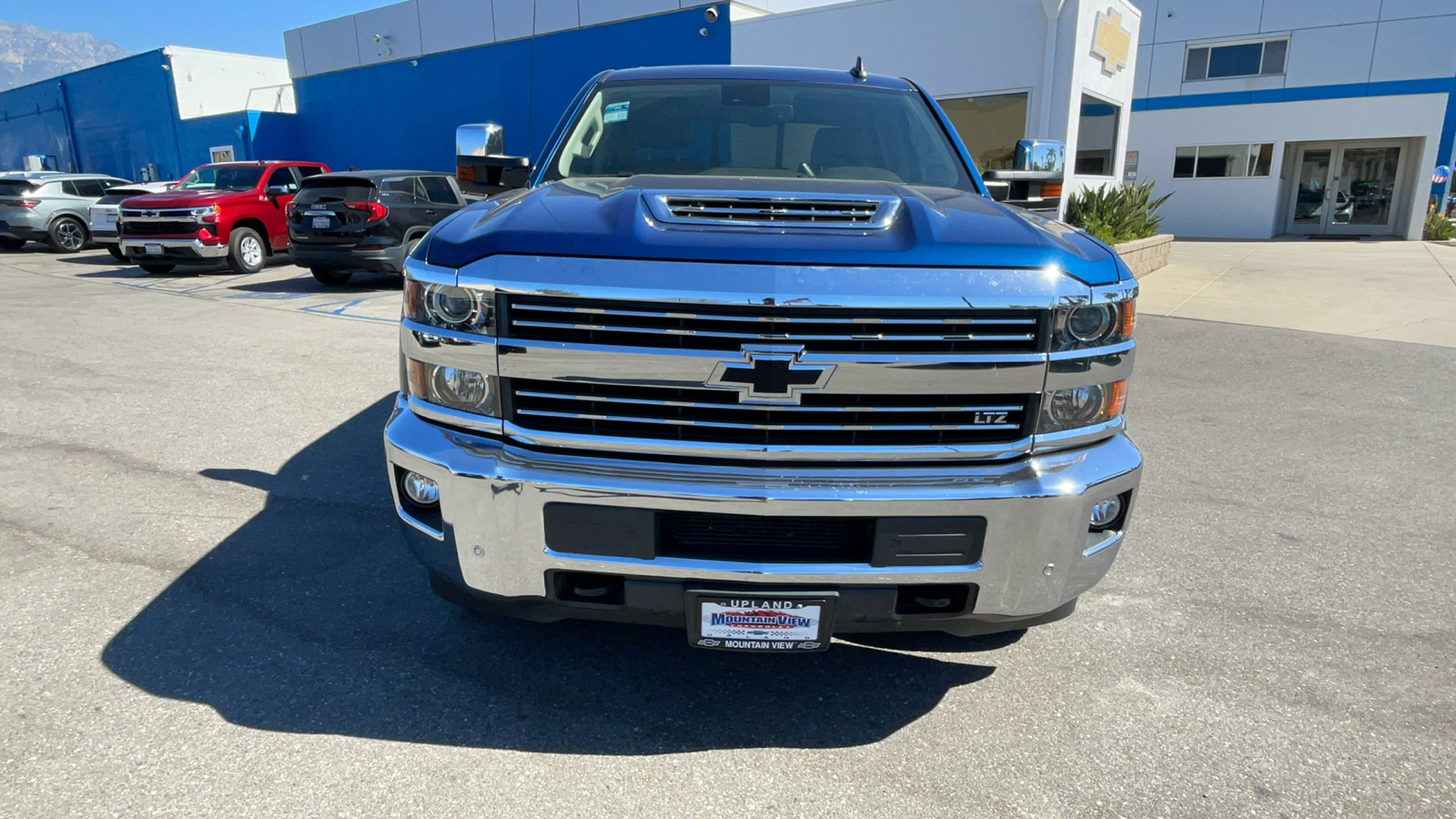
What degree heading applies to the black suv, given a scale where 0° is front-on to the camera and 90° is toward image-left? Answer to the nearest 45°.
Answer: approximately 225°

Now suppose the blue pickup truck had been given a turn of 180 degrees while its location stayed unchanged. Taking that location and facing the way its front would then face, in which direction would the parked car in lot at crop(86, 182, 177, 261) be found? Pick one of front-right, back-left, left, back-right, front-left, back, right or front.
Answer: front-left

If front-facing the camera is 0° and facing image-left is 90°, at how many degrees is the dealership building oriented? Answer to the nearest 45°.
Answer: approximately 0°

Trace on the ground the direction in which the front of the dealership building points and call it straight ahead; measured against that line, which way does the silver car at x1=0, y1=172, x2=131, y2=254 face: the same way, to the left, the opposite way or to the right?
the opposite way

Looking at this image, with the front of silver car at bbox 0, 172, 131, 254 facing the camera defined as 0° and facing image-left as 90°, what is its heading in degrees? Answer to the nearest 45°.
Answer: approximately 225°

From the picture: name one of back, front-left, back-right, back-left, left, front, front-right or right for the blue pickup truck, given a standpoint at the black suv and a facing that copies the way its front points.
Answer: back-right

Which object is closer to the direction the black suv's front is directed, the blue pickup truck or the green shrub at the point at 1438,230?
the green shrub

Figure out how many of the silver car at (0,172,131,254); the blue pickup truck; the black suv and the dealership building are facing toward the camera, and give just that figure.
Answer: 2

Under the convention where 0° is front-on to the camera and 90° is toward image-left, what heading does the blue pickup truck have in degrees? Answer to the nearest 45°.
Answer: approximately 0°

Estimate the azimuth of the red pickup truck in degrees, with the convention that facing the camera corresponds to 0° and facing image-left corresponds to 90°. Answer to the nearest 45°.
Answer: approximately 45°

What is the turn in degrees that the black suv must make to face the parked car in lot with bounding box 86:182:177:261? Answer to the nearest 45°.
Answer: approximately 90° to its left
